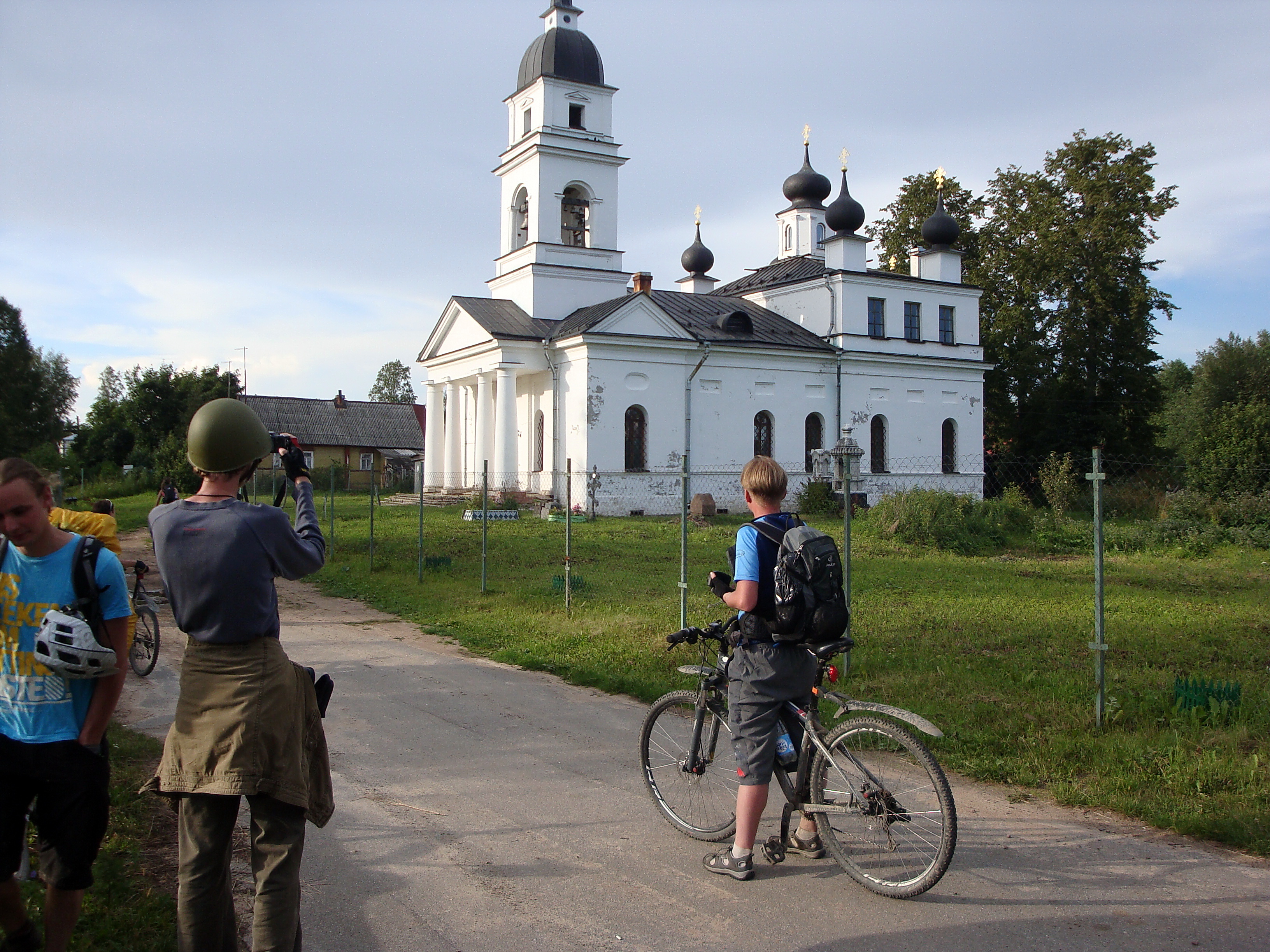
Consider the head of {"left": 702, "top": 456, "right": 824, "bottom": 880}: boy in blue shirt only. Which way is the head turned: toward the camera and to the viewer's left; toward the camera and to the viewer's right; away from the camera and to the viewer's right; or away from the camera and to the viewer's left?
away from the camera and to the viewer's left

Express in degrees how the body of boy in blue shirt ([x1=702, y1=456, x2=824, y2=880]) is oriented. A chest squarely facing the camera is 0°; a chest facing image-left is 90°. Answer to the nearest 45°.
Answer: approximately 135°

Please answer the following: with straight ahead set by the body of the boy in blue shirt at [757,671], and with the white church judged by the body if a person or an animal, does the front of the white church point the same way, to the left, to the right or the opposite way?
to the left

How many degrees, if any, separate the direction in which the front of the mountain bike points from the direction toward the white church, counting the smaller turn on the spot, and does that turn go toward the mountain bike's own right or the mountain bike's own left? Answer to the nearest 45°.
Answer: approximately 45° to the mountain bike's own right

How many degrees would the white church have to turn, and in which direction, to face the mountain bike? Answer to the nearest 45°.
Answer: approximately 45° to its left

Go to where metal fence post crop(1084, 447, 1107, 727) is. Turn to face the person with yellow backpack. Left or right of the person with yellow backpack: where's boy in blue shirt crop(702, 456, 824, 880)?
left

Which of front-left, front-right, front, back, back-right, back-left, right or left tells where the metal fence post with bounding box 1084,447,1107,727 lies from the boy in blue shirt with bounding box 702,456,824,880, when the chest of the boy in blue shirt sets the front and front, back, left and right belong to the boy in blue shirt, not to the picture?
right

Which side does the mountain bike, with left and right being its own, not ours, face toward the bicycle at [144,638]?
front

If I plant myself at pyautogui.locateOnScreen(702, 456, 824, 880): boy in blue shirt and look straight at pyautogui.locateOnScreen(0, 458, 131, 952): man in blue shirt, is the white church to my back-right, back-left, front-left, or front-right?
back-right

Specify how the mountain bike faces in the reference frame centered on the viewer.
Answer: facing away from the viewer and to the left of the viewer

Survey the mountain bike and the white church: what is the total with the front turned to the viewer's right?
0

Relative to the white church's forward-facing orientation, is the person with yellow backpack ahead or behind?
ahead

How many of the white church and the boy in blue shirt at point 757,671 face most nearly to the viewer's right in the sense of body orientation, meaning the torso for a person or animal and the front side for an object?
0

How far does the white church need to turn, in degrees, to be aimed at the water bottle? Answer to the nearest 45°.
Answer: approximately 45° to its left
